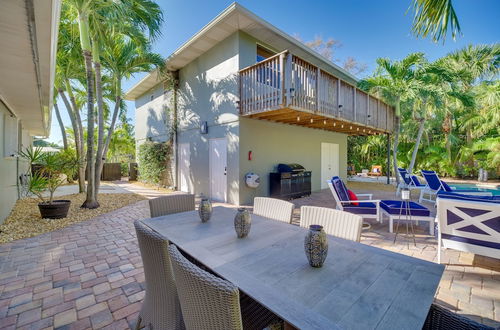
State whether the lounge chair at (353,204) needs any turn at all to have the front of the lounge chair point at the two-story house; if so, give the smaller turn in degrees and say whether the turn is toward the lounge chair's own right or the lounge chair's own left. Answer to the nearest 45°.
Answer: approximately 135° to the lounge chair's own left

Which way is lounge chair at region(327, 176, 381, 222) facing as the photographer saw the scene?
facing to the right of the viewer

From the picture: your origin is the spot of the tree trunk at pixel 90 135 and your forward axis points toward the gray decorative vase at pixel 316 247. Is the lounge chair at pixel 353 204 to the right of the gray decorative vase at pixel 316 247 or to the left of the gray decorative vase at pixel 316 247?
left

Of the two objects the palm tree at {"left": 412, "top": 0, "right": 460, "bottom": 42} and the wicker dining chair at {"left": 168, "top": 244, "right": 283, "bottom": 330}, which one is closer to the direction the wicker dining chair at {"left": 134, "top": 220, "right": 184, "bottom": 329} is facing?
the palm tree

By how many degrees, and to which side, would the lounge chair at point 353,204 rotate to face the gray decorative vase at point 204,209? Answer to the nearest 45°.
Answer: approximately 135° to its right

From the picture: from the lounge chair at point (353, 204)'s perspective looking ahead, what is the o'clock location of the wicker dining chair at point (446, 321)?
The wicker dining chair is roughly at 3 o'clock from the lounge chair.

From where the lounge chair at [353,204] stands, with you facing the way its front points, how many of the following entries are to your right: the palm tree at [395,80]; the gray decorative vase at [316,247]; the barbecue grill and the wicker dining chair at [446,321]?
2

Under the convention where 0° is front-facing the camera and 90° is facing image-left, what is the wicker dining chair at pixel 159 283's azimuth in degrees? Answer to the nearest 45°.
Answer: approximately 225°

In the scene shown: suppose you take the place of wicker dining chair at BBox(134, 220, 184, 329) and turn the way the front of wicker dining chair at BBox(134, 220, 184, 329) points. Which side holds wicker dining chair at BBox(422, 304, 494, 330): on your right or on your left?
on your right
